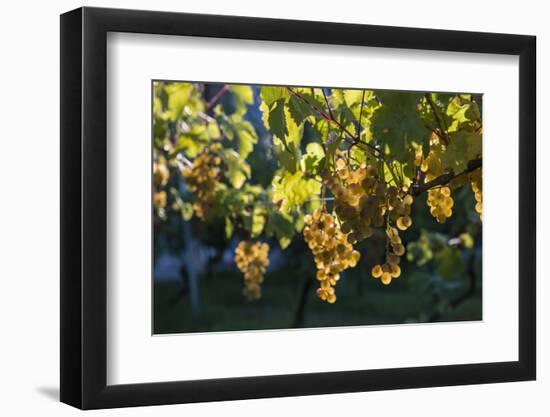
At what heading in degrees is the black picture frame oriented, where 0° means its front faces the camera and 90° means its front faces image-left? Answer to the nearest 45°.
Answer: approximately 315°
